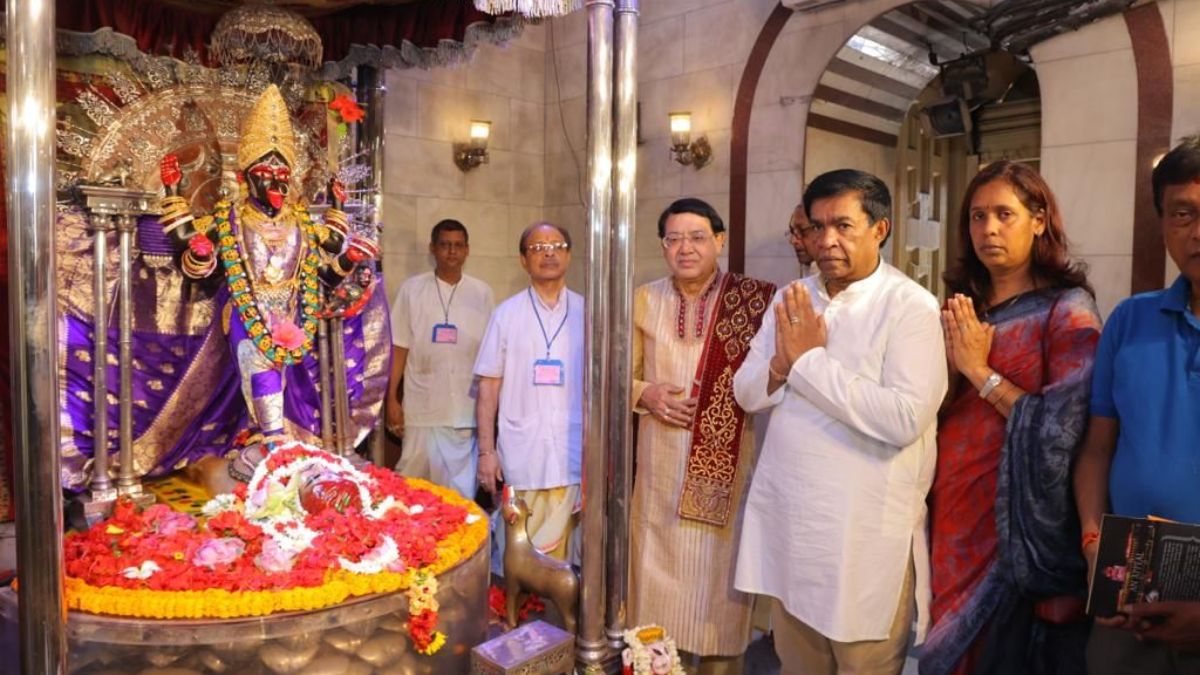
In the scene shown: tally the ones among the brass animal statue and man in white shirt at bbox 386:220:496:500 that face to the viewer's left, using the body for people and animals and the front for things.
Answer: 1

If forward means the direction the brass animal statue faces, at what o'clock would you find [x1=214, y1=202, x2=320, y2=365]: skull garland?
The skull garland is roughly at 1 o'clock from the brass animal statue.

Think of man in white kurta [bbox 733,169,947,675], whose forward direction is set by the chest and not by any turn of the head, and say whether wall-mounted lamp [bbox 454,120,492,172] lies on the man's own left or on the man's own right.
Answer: on the man's own right

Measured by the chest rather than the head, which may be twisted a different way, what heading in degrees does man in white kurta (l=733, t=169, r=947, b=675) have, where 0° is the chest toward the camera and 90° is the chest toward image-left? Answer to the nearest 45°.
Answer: approximately 45°

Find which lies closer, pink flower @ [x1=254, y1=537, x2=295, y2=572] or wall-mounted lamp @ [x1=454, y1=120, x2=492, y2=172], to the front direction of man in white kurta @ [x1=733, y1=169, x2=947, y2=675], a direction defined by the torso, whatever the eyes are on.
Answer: the pink flower

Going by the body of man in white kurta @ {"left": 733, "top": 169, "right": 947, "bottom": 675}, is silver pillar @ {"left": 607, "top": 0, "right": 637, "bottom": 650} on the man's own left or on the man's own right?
on the man's own right

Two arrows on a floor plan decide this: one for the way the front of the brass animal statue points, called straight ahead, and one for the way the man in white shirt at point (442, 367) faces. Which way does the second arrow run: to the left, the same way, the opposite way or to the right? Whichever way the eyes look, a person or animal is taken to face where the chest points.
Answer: to the left

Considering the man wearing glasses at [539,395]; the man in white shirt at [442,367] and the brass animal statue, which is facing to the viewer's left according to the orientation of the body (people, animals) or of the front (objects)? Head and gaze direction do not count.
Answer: the brass animal statue

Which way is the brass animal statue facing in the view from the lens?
facing to the left of the viewer
